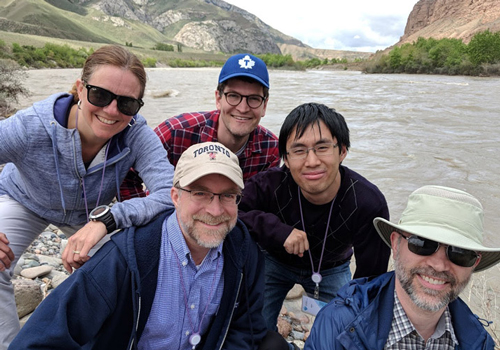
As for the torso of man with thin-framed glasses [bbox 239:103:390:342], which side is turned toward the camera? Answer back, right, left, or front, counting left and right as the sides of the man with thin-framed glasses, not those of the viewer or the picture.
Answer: front

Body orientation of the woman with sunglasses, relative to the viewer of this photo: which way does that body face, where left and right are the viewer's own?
facing the viewer and to the right of the viewer

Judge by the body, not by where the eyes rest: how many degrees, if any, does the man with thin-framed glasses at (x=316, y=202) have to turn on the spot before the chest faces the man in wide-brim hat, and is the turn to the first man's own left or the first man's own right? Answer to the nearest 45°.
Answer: approximately 45° to the first man's own left

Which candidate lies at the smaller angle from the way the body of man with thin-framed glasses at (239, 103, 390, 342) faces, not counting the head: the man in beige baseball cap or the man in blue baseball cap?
the man in beige baseball cap

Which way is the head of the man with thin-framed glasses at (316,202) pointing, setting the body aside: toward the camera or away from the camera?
toward the camera

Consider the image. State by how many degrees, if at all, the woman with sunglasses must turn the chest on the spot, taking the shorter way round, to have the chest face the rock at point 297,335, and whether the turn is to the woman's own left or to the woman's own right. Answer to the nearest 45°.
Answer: approximately 45° to the woman's own left

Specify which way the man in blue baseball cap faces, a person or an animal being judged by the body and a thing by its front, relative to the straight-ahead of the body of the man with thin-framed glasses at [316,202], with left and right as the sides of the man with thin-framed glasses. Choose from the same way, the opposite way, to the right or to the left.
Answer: the same way

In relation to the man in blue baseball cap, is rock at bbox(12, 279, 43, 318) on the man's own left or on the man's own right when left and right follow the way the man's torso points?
on the man's own right

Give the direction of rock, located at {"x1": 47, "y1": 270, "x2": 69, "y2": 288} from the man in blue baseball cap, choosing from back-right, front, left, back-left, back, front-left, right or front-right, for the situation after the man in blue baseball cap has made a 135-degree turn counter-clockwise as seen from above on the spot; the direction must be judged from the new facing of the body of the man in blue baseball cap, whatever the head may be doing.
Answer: back-left

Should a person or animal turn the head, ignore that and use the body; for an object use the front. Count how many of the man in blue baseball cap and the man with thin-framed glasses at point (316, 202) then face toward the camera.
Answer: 2

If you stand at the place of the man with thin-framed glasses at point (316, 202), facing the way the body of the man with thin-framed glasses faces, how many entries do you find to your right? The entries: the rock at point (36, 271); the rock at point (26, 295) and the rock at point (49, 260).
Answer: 3

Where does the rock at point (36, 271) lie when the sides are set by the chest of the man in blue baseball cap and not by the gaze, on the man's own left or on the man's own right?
on the man's own right

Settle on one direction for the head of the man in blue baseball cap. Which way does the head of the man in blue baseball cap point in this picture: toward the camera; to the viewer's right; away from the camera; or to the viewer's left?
toward the camera

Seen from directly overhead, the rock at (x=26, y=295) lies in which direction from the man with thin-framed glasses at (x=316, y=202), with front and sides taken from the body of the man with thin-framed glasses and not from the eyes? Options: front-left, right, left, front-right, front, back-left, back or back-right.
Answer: right
